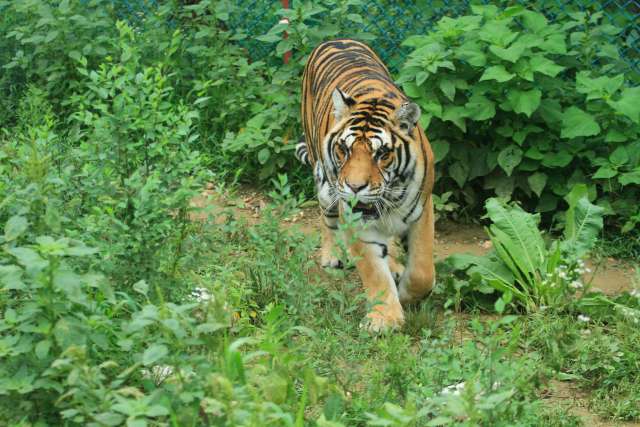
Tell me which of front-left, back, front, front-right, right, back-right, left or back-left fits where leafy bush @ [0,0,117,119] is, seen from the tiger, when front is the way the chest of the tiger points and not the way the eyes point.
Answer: back-right

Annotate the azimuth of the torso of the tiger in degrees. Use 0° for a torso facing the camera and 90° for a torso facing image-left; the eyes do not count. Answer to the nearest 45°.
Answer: approximately 0°

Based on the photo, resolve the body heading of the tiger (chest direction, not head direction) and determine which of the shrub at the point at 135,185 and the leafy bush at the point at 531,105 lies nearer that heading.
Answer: the shrub

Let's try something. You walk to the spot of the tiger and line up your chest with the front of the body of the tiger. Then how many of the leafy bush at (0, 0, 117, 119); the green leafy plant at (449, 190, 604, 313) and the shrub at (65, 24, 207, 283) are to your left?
1

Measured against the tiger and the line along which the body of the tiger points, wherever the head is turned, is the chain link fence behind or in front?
behind

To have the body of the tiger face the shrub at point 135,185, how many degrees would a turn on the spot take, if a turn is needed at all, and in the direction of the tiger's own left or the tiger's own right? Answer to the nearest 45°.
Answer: approximately 45° to the tiger's own right

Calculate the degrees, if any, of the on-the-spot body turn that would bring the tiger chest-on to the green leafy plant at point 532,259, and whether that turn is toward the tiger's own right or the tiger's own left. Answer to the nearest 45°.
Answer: approximately 90° to the tiger's own left
